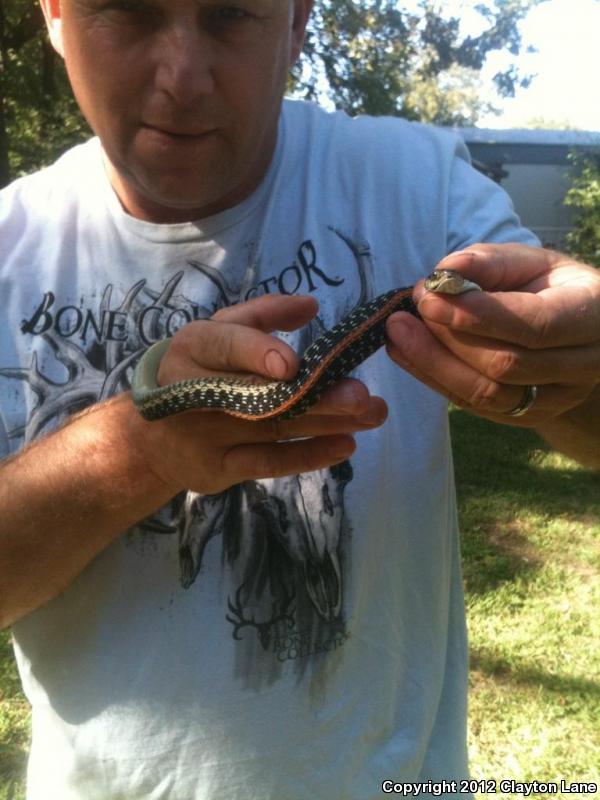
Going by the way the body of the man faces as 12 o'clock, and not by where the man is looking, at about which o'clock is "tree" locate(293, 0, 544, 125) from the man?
The tree is roughly at 6 o'clock from the man.

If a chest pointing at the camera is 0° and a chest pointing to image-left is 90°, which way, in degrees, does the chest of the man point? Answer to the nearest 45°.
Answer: approximately 0°

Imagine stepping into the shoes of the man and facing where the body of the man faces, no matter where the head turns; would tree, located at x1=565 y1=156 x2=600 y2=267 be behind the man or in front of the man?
behind

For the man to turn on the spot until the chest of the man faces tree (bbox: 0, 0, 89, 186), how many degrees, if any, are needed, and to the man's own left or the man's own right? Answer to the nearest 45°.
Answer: approximately 180°

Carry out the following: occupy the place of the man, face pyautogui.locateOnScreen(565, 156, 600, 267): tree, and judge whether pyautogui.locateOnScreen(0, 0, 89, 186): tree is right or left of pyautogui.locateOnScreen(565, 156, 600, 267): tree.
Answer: left
